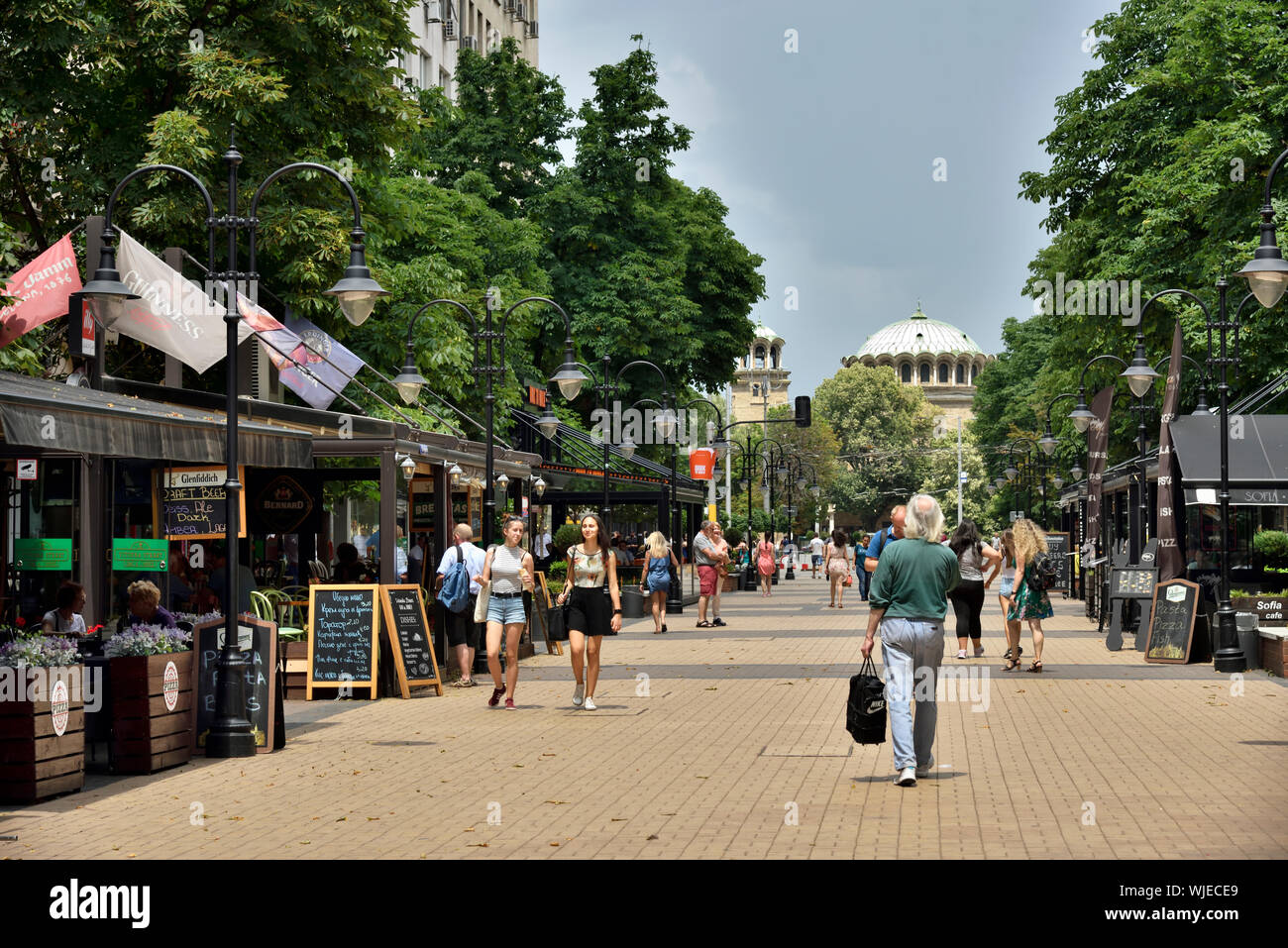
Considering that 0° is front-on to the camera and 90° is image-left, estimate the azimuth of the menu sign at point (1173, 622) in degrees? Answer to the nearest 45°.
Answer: approximately 0°

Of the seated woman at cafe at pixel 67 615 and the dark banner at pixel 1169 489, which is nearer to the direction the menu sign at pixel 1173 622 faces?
the seated woman at cafe

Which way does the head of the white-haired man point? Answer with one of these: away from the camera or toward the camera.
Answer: away from the camera

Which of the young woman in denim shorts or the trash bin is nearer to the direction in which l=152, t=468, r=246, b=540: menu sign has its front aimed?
the young woman in denim shorts

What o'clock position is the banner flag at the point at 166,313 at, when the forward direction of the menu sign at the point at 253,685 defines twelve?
The banner flag is roughly at 6 o'clock from the menu sign.

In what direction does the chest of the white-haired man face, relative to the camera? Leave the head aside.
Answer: away from the camera

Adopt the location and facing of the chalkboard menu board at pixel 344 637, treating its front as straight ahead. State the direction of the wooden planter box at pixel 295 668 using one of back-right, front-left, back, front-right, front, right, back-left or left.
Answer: back-right

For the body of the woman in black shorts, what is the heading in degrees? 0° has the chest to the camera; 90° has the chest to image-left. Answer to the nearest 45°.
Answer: approximately 0°

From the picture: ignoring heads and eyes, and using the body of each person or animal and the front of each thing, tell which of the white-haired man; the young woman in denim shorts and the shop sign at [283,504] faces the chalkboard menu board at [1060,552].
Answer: the white-haired man

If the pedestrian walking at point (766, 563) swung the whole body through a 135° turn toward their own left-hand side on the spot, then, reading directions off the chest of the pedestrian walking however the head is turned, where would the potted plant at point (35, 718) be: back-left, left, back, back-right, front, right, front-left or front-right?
front-left
